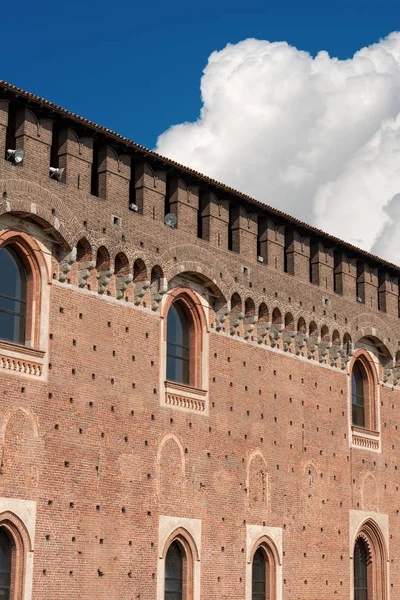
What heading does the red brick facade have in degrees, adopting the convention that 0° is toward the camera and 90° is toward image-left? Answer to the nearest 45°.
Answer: approximately 315°
